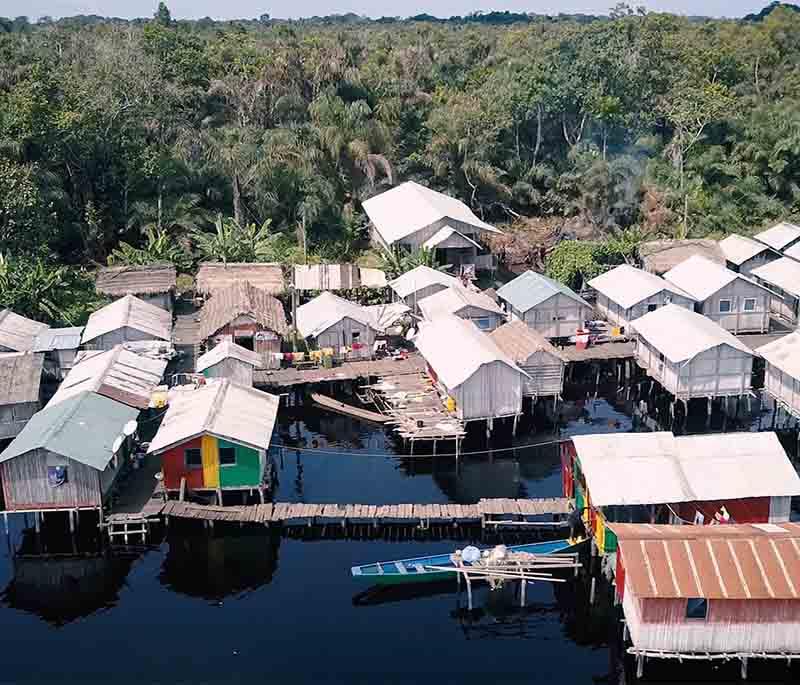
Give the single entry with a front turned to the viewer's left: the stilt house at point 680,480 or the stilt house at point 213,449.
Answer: the stilt house at point 680,480

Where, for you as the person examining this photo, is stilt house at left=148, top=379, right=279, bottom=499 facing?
facing the viewer

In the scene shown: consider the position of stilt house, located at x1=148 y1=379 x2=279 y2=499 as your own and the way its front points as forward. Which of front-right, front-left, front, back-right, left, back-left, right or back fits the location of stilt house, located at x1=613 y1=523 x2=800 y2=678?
front-left

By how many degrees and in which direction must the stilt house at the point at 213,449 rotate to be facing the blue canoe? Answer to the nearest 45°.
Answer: approximately 45° to its left

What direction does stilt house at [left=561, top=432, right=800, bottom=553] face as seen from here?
to the viewer's left

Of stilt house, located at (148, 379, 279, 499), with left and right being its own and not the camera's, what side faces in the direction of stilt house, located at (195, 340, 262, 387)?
back

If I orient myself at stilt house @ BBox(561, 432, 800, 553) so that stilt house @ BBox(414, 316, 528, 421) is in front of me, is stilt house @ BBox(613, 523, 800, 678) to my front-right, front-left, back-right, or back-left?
back-left
